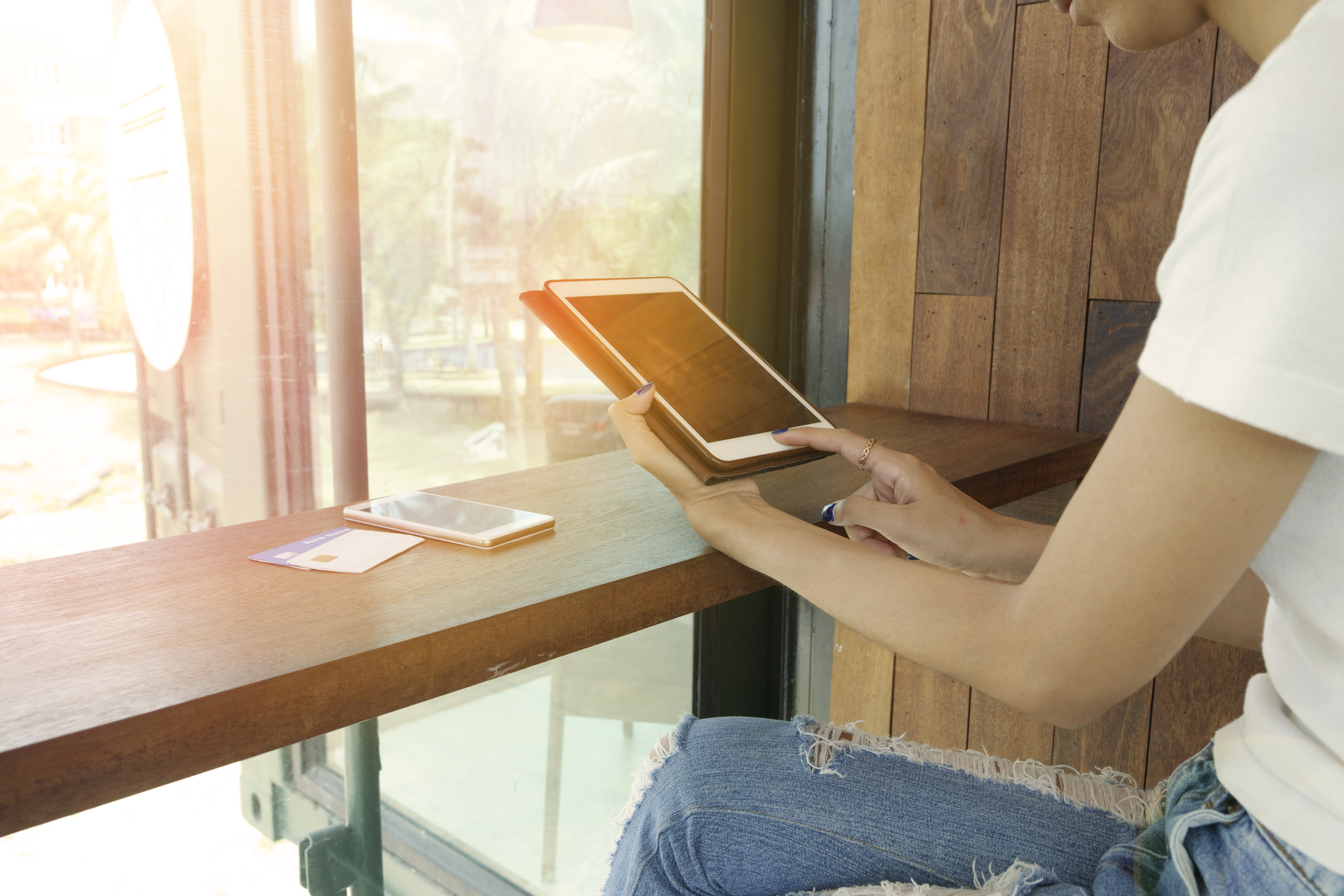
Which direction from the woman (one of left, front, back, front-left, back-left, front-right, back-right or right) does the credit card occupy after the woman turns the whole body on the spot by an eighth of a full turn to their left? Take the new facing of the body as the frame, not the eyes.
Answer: front-right

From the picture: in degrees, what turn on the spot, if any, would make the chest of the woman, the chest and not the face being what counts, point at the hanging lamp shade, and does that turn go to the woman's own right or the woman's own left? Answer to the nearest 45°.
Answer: approximately 45° to the woman's own right

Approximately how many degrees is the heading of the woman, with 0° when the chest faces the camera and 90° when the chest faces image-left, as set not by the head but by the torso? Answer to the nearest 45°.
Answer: approximately 90°
